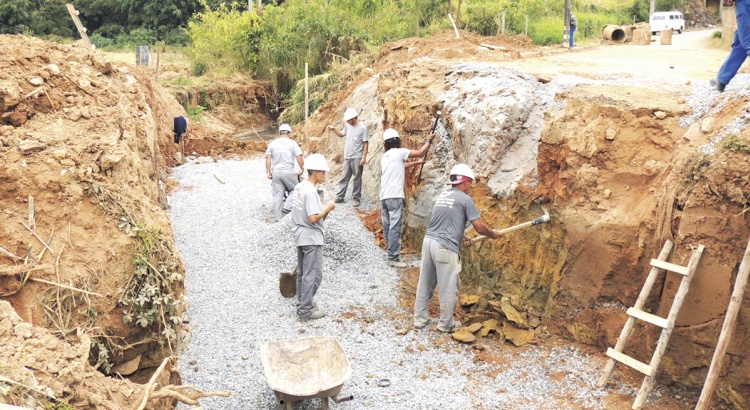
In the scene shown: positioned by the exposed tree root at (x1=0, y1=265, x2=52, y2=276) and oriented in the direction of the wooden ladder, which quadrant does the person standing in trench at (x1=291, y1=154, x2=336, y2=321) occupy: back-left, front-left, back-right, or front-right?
front-left

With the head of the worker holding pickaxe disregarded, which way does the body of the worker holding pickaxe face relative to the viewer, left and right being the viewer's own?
facing away from the viewer and to the right of the viewer

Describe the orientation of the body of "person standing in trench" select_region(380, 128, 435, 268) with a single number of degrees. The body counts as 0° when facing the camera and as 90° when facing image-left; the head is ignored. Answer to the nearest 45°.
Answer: approximately 225°

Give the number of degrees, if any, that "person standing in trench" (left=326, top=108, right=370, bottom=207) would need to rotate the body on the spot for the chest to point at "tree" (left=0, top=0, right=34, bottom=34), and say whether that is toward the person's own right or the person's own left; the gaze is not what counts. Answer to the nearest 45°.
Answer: approximately 90° to the person's own right

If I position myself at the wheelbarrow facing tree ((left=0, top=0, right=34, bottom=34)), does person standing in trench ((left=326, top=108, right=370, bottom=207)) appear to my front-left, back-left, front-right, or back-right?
front-right

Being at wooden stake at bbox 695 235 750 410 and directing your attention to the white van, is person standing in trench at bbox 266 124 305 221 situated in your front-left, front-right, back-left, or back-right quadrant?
front-left

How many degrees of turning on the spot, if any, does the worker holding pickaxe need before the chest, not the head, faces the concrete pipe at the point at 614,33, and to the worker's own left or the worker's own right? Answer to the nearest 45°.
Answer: approximately 45° to the worker's own left

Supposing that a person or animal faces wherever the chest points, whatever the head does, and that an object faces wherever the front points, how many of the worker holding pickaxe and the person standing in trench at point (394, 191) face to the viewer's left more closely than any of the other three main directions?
0

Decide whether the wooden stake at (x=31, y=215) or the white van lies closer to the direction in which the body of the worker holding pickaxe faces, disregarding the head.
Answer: the white van

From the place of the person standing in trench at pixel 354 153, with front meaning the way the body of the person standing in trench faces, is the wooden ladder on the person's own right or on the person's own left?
on the person's own left

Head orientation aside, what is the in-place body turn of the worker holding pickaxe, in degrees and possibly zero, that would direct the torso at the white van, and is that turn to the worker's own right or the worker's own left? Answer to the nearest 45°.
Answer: approximately 45° to the worker's own left

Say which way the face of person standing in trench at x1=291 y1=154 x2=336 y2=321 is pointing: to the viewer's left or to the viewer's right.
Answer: to the viewer's right

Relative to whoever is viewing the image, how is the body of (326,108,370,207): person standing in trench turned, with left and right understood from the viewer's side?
facing the viewer and to the left of the viewer
